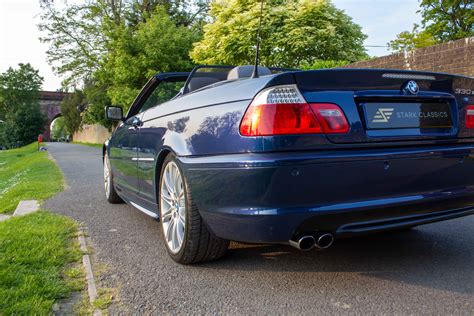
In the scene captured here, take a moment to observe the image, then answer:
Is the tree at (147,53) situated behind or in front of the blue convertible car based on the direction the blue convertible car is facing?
in front

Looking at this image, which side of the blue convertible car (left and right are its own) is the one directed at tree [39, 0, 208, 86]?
front

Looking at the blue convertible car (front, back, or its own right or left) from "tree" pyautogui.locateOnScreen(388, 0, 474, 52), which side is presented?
right

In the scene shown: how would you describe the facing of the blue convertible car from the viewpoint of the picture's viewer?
facing away from the viewer and to the left of the viewer

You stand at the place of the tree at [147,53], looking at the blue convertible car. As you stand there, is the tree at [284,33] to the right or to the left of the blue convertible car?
left

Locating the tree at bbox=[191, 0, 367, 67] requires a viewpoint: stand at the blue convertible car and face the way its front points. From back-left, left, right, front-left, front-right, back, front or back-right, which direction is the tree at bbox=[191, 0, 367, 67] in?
front-right

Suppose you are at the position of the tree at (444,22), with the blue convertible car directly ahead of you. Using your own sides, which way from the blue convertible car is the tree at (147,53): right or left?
right
